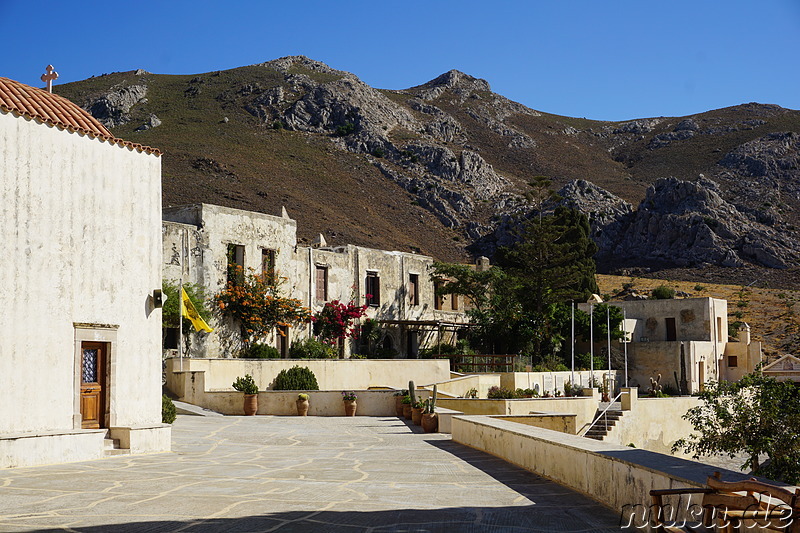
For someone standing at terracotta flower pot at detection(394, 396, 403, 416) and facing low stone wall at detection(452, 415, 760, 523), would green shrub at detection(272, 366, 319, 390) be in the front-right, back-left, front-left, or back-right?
back-right

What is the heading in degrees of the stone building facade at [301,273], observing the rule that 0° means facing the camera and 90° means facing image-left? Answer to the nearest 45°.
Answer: approximately 315°

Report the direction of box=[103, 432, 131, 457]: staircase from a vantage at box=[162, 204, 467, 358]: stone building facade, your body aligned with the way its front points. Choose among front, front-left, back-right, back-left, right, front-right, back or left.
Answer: front-right

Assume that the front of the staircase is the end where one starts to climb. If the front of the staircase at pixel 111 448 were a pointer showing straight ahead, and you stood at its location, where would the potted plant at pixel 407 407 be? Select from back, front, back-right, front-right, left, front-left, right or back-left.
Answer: left

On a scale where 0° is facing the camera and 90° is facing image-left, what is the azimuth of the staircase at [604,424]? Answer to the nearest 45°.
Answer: approximately 45°

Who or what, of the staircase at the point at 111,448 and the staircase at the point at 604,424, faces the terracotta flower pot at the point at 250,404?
the staircase at the point at 604,424

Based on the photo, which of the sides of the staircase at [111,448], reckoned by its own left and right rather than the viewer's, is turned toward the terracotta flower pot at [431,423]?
left

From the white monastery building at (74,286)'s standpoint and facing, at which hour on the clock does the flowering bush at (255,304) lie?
The flowering bush is roughly at 8 o'clock from the white monastery building.
